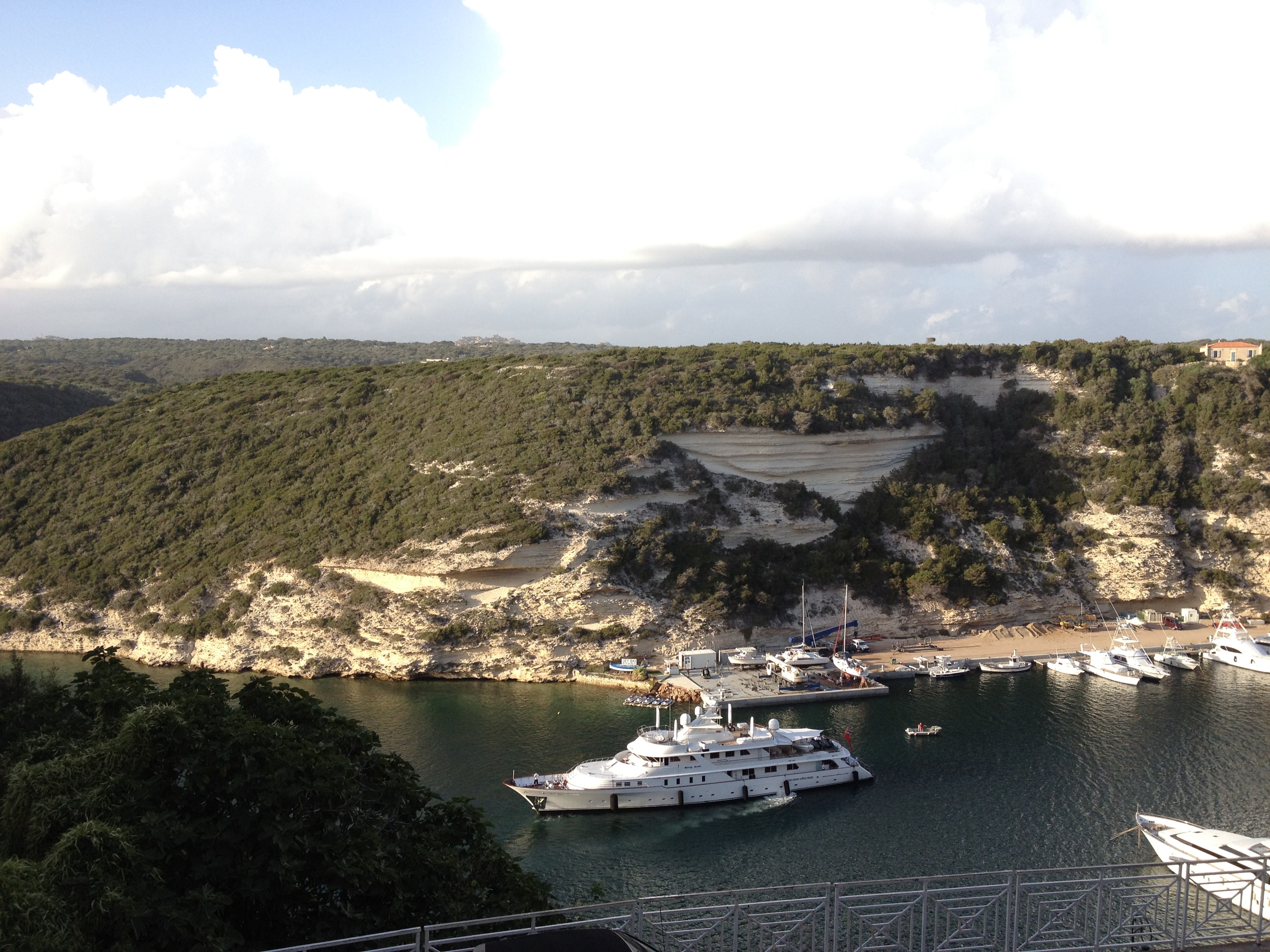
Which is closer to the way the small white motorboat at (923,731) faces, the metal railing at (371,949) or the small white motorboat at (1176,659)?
the small white motorboat

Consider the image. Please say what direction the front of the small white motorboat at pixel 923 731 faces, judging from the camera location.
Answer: facing to the right of the viewer

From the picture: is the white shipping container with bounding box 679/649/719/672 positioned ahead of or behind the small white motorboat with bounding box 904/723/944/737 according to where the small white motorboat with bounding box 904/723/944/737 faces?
behind

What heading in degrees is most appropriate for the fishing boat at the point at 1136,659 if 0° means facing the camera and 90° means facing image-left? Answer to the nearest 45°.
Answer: approximately 315°

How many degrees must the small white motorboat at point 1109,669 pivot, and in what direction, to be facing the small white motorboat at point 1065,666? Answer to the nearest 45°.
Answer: approximately 135° to its right

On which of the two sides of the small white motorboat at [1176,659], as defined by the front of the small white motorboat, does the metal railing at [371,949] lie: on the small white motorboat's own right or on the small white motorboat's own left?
on the small white motorboat's own right

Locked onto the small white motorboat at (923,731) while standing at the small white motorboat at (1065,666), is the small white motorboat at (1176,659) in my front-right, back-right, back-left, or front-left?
back-left

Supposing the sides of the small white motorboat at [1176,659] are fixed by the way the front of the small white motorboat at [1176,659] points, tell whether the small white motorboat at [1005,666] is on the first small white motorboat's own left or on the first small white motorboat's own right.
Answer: on the first small white motorboat's own right

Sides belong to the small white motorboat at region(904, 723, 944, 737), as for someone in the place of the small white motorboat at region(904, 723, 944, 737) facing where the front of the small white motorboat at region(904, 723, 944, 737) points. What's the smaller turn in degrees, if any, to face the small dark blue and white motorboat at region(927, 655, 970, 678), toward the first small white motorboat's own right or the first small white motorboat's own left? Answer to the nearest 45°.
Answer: approximately 90° to the first small white motorboat's own left
